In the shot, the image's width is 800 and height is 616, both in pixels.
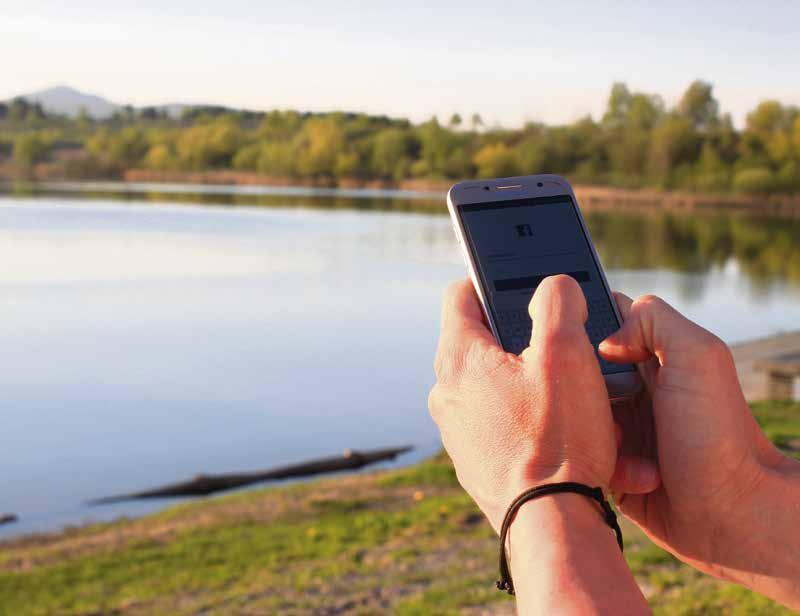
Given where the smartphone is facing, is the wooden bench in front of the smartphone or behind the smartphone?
behind

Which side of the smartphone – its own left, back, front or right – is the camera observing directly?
front

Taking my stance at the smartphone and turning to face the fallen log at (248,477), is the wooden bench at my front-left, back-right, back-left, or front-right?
front-right

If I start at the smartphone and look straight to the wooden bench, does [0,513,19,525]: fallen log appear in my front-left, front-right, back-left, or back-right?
front-left

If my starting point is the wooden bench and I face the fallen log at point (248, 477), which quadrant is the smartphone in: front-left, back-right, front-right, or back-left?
front-left

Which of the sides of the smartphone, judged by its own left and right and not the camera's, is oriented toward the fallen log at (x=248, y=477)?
back

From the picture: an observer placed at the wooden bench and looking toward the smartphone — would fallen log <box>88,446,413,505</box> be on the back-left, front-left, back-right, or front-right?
front-right

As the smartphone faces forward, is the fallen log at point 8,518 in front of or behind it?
behind
